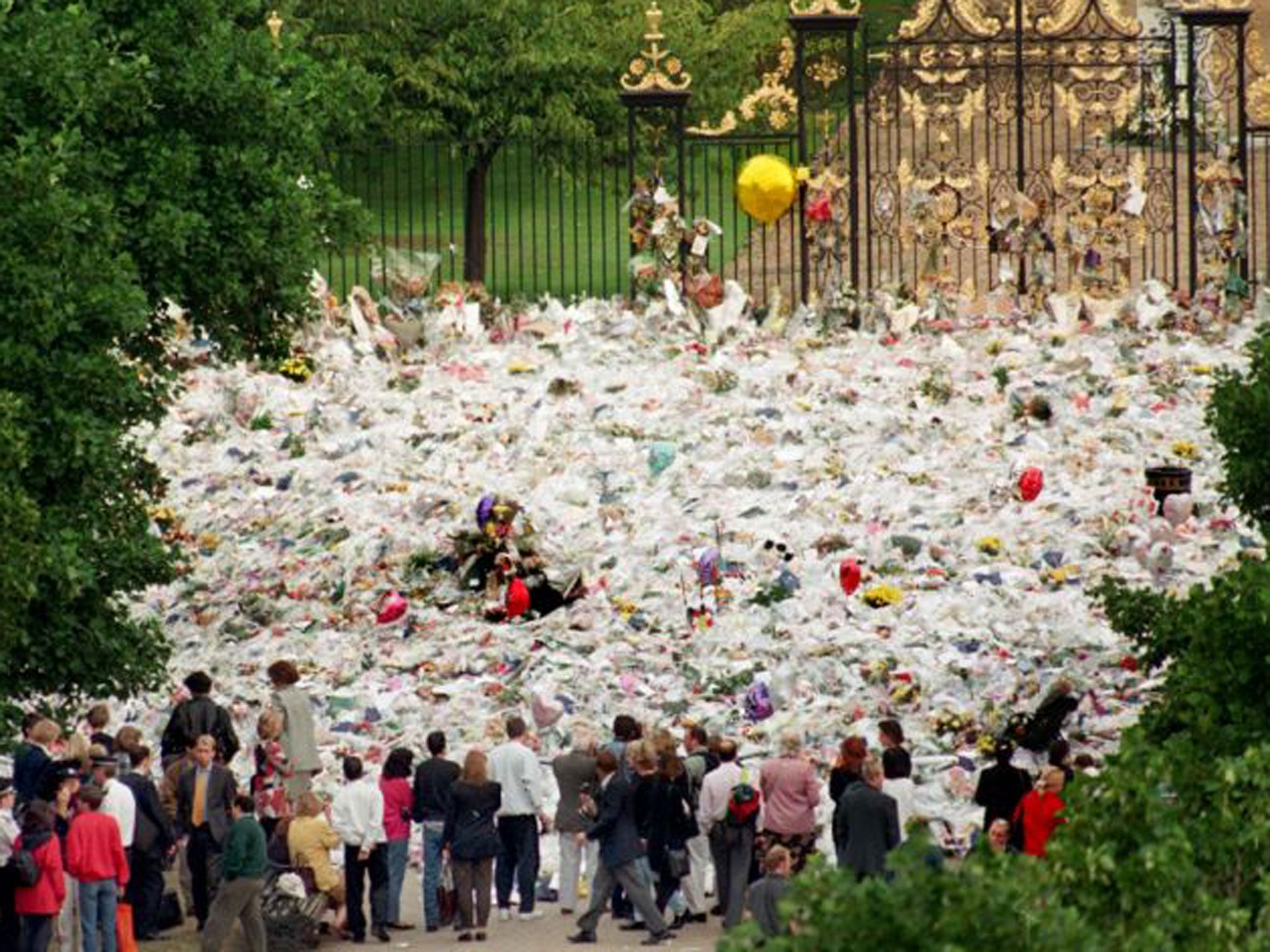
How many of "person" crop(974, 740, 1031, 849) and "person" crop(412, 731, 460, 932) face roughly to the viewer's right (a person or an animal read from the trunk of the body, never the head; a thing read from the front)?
0

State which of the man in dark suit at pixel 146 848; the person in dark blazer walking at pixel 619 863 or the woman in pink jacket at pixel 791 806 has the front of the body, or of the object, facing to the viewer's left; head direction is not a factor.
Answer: the person in dark blazer walking at pixel 619 863

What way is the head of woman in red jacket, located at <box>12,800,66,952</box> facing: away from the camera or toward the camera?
away from the camera

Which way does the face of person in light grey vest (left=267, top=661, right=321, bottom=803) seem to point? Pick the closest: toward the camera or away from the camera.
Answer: away from the camera

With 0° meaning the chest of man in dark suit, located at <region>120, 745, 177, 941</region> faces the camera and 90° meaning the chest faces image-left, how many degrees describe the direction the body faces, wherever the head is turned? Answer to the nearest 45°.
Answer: approximately 225°

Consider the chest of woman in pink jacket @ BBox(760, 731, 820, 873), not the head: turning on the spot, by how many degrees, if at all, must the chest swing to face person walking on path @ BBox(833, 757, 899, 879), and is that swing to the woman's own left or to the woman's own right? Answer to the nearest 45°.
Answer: approximately 135° to the woman's own right

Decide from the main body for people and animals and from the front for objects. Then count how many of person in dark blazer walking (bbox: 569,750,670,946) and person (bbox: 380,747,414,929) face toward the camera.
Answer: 0

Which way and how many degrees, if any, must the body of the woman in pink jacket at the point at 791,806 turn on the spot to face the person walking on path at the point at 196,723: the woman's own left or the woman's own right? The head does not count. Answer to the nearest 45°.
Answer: approximately 90° to the woman's own left

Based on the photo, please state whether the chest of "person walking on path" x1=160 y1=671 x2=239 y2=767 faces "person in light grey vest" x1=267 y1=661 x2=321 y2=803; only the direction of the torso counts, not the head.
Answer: no

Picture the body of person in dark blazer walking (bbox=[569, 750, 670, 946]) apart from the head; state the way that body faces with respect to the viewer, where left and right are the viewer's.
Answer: facing to the left of the viewer

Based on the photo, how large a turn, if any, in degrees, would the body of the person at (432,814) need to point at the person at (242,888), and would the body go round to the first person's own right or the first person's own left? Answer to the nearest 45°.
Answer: approximately 135° to the first person's own left

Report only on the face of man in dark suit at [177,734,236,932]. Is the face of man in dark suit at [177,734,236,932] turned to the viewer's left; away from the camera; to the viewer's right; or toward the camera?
toward the camera

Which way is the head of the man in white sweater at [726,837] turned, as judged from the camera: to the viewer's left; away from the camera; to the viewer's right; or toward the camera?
away from the camera

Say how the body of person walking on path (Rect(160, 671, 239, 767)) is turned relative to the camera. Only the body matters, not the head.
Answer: away from the camera
